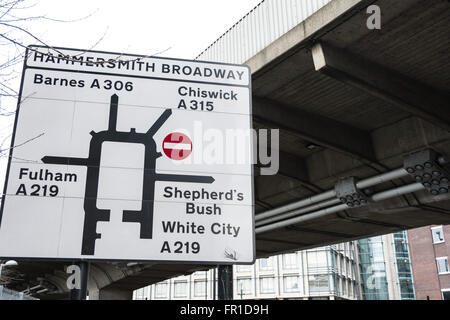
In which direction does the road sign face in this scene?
toward the camera
